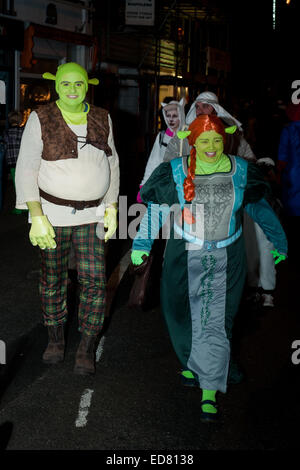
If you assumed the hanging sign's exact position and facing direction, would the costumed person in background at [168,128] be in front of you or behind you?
in front

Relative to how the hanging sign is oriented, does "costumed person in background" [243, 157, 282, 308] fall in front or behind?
in front

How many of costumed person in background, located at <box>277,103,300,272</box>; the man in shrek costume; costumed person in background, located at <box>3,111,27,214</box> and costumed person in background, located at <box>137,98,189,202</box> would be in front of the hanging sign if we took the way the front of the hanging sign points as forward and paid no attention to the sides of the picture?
4

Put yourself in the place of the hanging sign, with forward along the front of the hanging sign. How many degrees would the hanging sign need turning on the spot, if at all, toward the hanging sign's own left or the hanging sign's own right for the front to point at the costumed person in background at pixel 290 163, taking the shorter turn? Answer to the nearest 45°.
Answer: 0° — it already faces them

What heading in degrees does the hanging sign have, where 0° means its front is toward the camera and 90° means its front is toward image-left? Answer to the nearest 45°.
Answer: approximately 0°

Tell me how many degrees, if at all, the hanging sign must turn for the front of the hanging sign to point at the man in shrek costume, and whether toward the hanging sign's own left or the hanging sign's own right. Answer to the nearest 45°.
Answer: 0° — it already faces them
